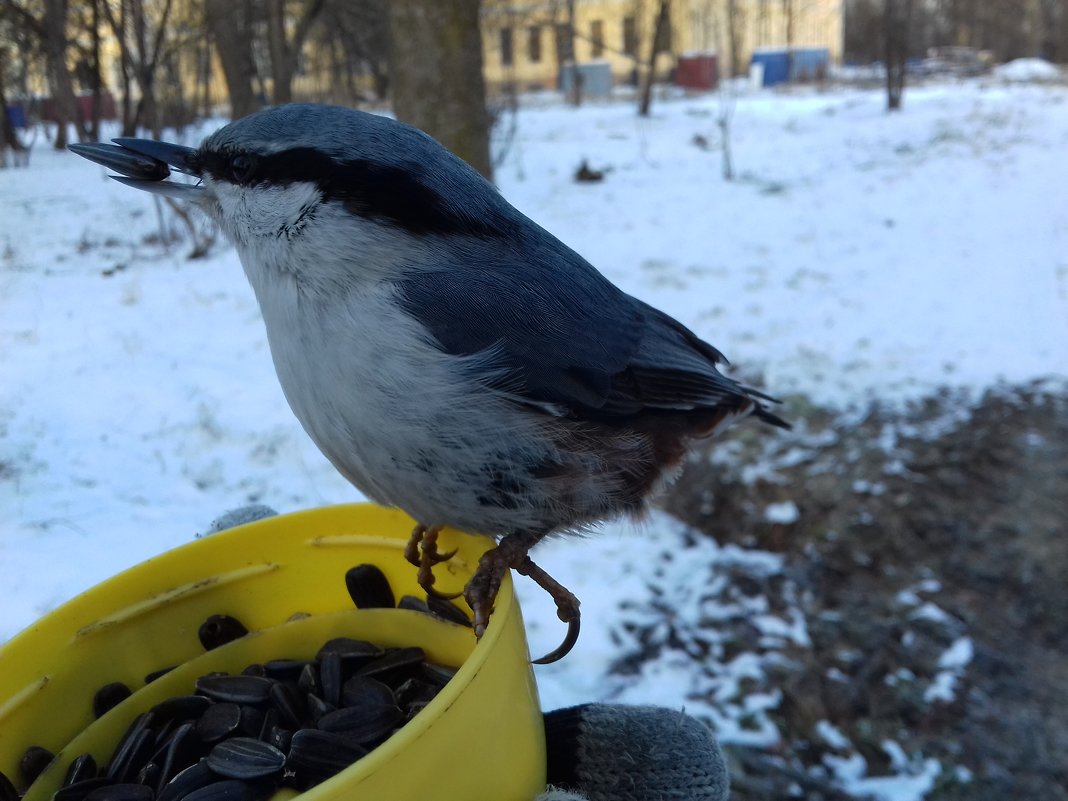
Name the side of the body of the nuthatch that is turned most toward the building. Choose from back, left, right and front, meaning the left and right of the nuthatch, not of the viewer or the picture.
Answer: right

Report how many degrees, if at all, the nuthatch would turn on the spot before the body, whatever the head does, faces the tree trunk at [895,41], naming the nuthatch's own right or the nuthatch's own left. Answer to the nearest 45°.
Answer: approximately 135° to the nuthatch's own right

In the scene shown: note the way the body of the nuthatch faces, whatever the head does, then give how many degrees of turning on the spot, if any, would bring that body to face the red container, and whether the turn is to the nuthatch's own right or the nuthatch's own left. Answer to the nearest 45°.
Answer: approximately 90° to the nuthatch's own right

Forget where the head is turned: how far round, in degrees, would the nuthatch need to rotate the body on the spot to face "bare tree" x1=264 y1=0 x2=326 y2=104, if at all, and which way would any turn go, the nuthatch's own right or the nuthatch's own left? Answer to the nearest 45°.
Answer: approximately 90° to the nuthatch's own right

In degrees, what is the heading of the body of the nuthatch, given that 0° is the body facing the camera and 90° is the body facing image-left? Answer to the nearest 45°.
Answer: approximately 90°

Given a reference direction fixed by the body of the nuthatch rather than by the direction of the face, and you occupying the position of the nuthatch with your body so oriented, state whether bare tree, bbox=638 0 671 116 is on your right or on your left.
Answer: on your right
